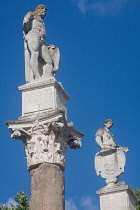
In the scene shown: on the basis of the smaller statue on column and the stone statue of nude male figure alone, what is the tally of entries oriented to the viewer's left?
0

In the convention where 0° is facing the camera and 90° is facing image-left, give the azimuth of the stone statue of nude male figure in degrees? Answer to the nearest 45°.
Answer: approximately 315°

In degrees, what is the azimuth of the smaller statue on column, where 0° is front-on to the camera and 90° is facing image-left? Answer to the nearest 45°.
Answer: approximately 315°

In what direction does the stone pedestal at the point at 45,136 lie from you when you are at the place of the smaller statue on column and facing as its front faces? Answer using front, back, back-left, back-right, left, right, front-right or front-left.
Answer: right
